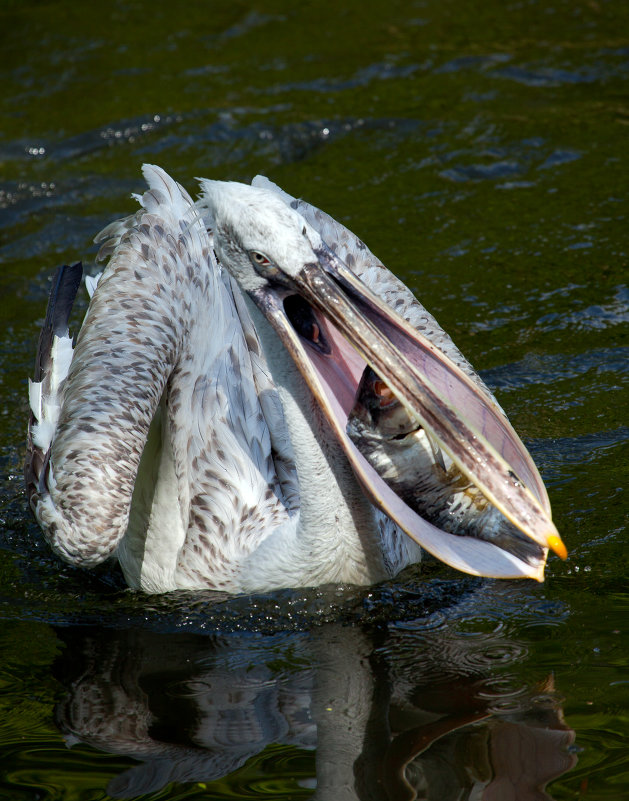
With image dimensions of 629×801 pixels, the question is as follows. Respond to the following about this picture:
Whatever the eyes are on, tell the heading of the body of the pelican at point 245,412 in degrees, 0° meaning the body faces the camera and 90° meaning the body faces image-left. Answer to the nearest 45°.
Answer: approximately 315°
